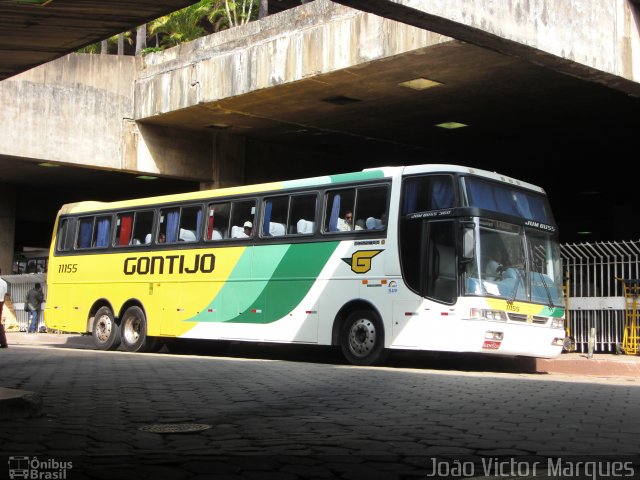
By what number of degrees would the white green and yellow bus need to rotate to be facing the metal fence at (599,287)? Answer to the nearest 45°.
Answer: approximately 90° to its left

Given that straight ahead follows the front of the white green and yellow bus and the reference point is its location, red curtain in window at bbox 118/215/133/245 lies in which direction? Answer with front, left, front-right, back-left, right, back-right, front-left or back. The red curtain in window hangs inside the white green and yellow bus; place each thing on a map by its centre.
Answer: back

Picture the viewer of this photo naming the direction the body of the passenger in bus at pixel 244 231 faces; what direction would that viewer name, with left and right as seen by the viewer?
facing the viewer and to the right of the viewer

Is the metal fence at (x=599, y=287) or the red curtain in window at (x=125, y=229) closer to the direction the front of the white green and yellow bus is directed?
the metal fence

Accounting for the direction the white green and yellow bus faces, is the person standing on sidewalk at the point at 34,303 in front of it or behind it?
behind

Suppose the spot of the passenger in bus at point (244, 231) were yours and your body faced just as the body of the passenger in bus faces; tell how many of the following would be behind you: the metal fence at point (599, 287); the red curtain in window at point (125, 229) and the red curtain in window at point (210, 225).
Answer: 2

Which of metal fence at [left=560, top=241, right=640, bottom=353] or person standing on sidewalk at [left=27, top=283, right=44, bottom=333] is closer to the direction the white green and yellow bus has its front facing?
the metal fence

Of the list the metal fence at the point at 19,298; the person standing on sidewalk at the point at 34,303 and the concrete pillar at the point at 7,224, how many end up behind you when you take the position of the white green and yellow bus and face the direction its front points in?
3

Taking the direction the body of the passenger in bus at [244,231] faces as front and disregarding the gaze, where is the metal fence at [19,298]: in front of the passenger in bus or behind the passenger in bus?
behind

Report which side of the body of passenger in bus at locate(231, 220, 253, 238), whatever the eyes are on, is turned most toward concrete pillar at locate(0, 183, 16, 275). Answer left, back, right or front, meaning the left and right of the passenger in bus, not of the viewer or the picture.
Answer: back

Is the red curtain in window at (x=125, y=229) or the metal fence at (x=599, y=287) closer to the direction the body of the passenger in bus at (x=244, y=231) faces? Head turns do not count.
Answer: the metal fence
